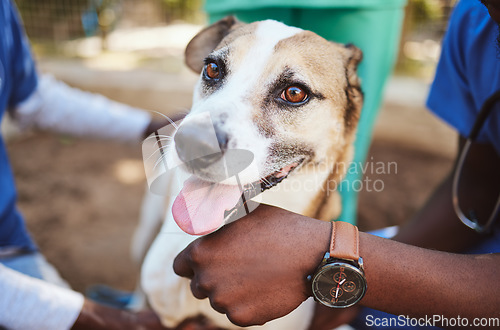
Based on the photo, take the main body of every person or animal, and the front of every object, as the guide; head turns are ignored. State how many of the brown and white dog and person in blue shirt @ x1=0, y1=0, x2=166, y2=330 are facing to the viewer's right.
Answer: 1

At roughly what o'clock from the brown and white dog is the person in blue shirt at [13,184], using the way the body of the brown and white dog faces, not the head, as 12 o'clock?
The person in blue shirt is roughly at 2 o'clock from the brown and white dog.

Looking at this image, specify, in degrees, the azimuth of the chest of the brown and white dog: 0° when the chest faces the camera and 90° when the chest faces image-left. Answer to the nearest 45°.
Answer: approximately 45°

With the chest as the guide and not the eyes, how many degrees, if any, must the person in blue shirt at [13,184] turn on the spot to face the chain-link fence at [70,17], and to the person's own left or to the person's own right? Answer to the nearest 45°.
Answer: approximately 90° to the person's own left

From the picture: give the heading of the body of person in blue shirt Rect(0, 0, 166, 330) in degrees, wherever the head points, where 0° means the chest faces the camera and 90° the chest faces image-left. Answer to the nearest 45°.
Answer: approximately 270°

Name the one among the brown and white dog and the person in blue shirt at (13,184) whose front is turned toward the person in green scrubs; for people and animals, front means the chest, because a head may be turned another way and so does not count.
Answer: the person in blue shirt

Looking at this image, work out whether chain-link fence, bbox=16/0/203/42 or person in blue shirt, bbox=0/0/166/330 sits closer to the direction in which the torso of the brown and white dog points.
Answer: the person in blue shirt

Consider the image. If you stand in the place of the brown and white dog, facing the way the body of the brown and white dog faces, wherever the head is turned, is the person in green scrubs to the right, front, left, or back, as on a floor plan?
back

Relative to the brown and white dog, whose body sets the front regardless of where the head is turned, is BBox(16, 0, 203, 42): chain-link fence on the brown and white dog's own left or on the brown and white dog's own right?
on the brown and white dog's own right

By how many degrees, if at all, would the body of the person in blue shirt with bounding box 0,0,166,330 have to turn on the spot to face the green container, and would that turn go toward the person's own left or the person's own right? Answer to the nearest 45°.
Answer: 0° — they already face it

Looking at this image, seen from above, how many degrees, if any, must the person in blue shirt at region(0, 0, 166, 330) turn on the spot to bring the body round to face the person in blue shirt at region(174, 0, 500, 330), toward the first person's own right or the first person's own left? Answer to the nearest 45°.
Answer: approximately 45° to the first person's own right

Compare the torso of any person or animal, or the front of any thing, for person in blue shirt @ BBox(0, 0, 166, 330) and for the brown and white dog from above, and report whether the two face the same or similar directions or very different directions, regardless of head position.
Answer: very different directions
